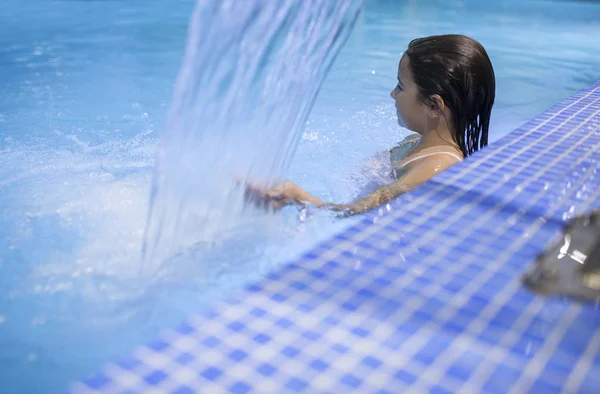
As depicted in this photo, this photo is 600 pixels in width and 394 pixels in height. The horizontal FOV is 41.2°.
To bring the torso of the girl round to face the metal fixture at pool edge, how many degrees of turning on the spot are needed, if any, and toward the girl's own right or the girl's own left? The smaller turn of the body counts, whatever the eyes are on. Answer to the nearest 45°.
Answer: approximately 90° to the girl's own left

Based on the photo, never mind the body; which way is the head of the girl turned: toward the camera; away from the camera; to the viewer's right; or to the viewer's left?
to the viewer's left

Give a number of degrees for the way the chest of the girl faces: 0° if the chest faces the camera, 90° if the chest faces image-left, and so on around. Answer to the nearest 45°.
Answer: approximately 90°
